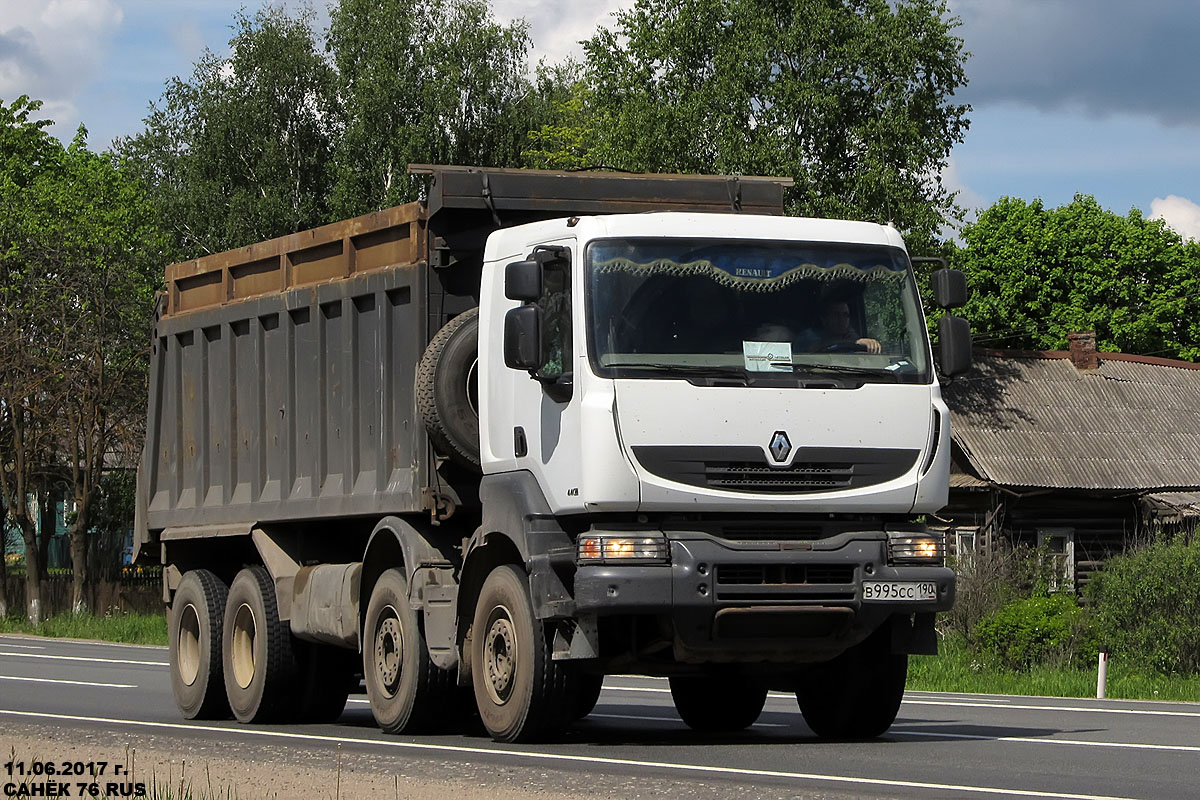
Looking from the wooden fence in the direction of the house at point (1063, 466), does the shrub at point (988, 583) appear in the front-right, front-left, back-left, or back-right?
front-right

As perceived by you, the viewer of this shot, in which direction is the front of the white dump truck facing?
facing the viewer and to the right of the viewer

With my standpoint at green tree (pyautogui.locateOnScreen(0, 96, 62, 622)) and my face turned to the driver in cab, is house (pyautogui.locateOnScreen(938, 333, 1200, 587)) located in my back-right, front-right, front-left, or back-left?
front-left

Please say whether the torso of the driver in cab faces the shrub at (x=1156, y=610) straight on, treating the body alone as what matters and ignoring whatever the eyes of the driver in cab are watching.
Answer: no

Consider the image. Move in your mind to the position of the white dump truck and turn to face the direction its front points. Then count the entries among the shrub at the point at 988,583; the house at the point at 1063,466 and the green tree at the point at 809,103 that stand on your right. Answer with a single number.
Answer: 0

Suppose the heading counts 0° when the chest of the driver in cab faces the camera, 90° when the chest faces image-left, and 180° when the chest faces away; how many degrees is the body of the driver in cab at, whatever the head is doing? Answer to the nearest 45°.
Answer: approximately 315°

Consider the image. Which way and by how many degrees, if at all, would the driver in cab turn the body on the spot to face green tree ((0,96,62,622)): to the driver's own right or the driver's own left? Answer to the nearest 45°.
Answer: approximately 180°

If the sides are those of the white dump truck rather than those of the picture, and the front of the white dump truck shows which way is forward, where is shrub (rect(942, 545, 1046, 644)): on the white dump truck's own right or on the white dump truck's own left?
on the white dump truck's own left

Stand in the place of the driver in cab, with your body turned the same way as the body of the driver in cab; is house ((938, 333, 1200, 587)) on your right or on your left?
on your left

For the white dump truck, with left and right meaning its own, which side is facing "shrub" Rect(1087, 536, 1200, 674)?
left

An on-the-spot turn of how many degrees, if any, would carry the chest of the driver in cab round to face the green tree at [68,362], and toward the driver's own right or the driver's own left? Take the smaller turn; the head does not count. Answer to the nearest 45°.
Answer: approximately 180°

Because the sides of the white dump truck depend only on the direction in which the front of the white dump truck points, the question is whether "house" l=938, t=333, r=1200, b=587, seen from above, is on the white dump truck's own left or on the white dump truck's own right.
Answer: on the white dump truck's own left

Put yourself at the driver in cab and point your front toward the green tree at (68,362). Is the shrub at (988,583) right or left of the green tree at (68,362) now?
right
